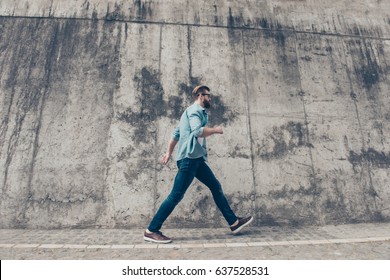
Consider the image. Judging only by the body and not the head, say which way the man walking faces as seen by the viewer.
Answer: to the viewer's right

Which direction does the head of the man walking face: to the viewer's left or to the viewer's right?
to the viewer's right
